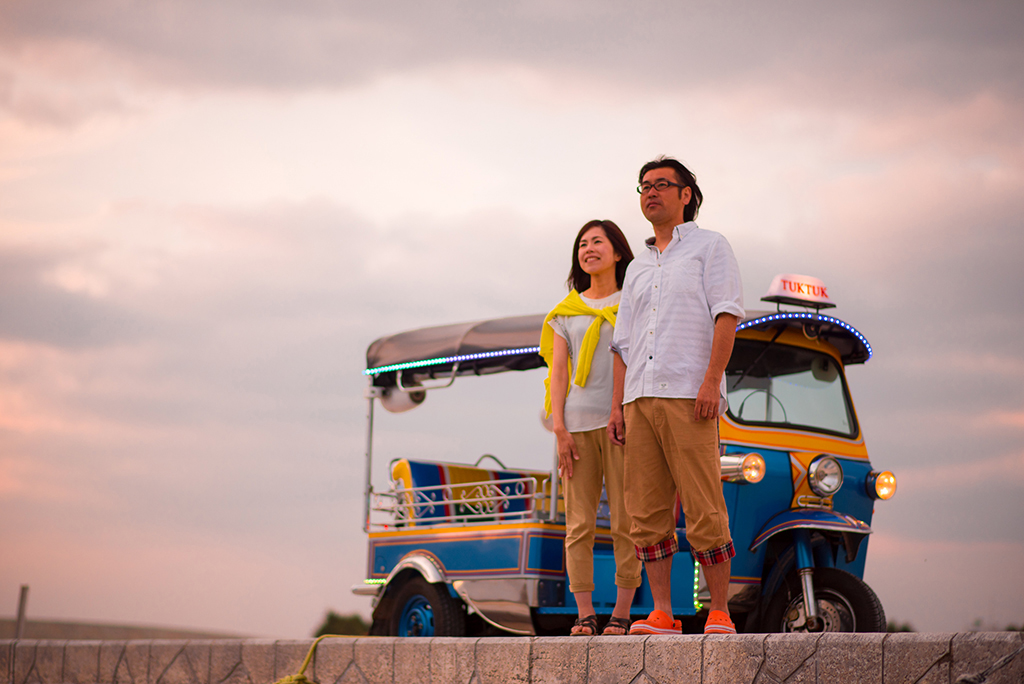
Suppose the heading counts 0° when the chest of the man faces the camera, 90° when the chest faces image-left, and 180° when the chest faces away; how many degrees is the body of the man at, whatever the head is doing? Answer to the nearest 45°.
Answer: approximately 45°

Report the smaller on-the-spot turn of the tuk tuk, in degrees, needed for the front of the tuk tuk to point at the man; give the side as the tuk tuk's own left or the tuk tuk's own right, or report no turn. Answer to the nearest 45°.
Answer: approximately 45° to the tuk tuk's own right

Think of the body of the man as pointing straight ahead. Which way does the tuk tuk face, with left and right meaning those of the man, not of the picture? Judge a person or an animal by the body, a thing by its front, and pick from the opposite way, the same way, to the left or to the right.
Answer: to the left

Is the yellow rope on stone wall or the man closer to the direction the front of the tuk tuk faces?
the man

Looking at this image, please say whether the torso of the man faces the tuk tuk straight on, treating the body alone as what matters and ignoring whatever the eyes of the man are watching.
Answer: no

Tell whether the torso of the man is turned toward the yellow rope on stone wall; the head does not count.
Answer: no

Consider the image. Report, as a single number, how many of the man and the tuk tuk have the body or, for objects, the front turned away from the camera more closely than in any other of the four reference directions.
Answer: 0

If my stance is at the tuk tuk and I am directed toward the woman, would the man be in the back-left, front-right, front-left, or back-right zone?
front-left

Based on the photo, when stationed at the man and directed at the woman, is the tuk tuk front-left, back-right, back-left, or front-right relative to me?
front-right

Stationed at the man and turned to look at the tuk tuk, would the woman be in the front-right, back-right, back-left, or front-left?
front-left

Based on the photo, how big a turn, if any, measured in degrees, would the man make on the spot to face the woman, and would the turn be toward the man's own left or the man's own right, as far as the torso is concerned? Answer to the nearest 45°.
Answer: approximately 90° to the man's own right
